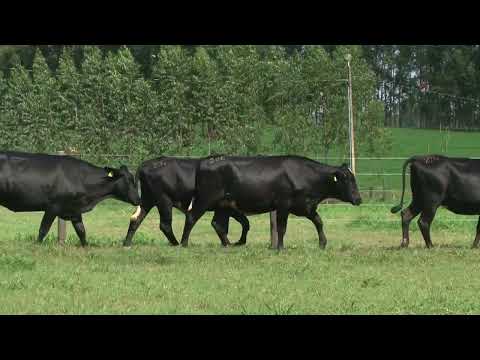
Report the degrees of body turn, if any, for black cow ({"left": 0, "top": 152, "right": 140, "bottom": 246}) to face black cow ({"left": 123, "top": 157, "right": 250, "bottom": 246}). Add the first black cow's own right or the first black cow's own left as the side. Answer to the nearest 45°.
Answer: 0° — it already faces it

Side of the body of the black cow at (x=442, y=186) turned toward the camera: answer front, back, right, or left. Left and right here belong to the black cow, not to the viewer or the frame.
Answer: right

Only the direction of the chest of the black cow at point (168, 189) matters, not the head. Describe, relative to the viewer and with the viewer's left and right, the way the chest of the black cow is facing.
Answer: facing to the right of the viewer

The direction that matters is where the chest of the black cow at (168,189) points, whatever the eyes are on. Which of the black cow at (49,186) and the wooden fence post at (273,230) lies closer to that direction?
the wooden fence post

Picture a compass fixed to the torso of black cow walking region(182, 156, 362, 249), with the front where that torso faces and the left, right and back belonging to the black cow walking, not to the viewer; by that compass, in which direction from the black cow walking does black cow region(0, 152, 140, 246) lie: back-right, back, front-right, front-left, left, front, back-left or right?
back

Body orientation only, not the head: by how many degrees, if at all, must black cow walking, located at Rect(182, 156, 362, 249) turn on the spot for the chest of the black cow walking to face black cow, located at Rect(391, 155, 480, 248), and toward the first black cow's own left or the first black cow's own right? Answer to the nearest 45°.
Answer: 0° — it already faces it

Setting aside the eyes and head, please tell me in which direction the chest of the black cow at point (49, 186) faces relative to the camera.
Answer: to the viewer's right

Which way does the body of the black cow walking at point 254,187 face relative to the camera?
to the viewer's right

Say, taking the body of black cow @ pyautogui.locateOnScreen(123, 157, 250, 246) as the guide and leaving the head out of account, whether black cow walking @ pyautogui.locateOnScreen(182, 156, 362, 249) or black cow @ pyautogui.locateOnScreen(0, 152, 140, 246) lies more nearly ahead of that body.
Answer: the black cow walking

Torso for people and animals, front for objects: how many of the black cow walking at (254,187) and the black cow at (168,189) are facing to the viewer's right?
2
